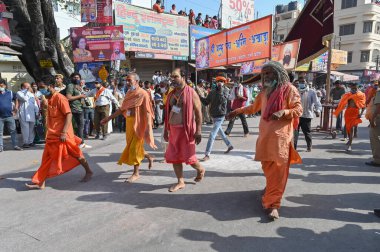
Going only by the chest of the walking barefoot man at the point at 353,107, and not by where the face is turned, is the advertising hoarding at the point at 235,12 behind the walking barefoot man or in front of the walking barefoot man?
behind

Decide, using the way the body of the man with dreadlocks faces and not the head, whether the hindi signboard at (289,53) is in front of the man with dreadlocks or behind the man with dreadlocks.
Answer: behind

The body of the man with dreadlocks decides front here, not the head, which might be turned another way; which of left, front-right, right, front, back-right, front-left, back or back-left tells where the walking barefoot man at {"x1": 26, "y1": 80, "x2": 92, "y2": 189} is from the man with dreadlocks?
front-right

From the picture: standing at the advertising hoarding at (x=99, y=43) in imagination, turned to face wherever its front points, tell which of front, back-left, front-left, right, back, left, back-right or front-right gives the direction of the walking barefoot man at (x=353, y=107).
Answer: front-left

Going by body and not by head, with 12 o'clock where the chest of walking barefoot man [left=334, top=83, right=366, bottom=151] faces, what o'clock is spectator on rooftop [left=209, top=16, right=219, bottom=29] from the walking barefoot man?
The spectator on rooftop is roughly at 5 o'clock from the walking barefoot man.

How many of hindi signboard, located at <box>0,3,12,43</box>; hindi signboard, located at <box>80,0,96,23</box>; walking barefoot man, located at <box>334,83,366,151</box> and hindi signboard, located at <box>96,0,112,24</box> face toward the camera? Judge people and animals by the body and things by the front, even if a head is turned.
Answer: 4

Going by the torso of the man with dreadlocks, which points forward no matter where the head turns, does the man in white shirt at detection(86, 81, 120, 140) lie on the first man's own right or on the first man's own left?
on the first man's own right

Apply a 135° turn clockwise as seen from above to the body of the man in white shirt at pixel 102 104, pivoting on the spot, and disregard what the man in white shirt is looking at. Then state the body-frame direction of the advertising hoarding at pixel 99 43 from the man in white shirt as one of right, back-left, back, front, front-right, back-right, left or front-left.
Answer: front

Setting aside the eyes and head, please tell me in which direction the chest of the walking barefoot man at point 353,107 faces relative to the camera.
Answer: toward the camera

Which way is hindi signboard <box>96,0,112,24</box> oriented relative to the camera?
toward the camera

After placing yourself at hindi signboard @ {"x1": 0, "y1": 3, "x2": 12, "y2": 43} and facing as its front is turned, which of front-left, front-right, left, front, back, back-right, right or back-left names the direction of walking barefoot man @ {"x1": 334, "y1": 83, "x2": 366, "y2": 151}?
front-left

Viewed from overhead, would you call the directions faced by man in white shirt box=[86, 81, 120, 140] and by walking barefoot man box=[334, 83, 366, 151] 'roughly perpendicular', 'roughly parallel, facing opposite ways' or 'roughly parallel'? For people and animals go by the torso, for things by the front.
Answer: roughly parallel
